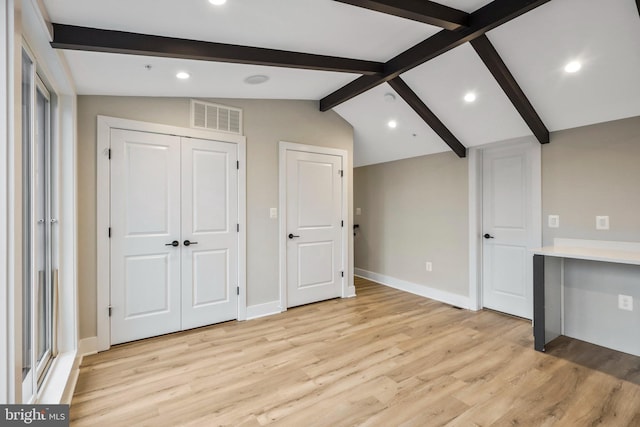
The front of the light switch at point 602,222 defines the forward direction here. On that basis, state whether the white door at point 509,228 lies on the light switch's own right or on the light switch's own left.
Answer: on the light switch's own right

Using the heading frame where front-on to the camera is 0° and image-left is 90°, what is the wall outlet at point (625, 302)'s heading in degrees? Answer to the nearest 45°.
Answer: approximately 0°

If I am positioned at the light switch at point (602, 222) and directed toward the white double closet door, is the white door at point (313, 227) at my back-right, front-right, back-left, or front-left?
front-right

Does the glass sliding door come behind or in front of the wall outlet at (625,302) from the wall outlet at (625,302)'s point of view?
in front

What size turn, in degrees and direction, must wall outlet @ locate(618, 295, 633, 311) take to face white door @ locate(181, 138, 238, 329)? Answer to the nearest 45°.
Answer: approximately 45° to its right

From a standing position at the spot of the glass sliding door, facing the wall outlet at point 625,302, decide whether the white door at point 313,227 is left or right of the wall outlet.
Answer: left

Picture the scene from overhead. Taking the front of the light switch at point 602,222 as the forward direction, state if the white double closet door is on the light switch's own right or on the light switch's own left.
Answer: on the light switch's own right

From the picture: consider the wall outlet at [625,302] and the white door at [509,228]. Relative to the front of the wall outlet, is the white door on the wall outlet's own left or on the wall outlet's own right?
on the wall outlet's own right

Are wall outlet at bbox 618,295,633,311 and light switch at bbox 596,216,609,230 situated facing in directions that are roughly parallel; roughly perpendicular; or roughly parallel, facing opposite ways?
roughly parallel

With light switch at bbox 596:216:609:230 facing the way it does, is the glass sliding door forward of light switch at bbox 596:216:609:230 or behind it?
forward

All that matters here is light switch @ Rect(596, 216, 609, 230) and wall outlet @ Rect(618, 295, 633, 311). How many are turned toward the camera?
2

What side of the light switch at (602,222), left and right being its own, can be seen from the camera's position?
front

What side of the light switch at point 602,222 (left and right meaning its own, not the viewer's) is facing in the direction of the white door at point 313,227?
right

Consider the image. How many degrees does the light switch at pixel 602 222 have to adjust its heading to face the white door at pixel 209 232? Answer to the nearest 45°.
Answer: approximately 45° to its right
